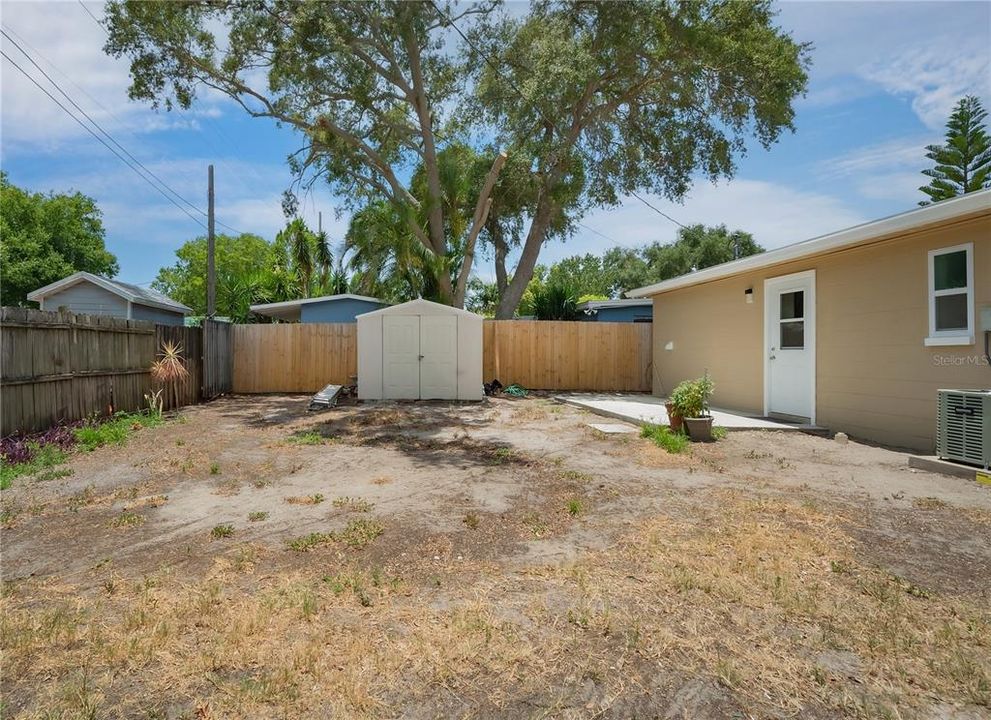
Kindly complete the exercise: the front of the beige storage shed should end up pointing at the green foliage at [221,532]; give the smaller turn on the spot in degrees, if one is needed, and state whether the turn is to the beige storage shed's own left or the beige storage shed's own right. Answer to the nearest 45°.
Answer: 0° — it already faces it

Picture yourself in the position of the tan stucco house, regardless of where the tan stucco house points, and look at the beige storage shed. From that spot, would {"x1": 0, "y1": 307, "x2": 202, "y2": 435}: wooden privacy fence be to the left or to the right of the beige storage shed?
left

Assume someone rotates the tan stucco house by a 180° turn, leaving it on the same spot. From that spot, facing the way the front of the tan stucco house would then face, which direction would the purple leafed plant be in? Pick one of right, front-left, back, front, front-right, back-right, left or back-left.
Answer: back

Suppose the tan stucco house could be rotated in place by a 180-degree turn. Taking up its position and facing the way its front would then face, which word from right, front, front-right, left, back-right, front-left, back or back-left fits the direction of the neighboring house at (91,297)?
back-left

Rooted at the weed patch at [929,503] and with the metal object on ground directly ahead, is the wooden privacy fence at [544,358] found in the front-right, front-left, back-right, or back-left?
front-right

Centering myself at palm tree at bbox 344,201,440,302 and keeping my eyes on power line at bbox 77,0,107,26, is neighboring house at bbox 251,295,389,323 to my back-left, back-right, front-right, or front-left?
front-right

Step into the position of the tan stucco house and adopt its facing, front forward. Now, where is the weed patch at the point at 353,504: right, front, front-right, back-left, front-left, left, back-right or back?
front

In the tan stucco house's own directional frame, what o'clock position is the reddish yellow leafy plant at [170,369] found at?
The reddish yellow leafy plant is roughly at 1 o'clock from the tan stucco house.

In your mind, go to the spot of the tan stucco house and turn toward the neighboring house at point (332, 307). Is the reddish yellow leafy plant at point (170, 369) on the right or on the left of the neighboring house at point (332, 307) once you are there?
left

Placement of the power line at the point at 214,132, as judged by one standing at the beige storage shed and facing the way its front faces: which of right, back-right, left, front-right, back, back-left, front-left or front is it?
back-right

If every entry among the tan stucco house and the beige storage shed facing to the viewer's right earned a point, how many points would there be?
0

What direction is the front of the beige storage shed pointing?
toward the camera

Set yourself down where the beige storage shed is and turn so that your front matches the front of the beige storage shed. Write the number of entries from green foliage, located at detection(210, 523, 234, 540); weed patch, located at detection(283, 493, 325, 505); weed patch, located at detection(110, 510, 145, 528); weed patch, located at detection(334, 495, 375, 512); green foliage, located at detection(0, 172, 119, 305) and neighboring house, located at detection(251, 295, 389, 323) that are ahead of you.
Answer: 4

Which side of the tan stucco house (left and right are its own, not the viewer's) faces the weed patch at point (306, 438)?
front

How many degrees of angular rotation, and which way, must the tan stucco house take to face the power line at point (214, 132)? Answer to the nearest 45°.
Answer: approximately 45° to its right

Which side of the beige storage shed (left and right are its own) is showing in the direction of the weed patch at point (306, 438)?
front

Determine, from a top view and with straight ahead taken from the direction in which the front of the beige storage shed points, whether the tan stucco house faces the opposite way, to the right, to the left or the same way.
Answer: to the right

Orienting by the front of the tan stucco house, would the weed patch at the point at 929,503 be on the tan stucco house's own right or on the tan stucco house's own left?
on the tan stucco house's own left

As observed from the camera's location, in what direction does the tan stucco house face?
facing the viewer and to the left of the viewer

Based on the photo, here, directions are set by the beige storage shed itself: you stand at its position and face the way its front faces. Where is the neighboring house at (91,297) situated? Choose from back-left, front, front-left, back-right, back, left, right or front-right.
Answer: back-right

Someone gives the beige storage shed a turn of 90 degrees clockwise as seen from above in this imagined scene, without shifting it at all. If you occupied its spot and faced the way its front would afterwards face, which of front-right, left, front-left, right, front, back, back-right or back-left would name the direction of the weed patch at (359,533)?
left
